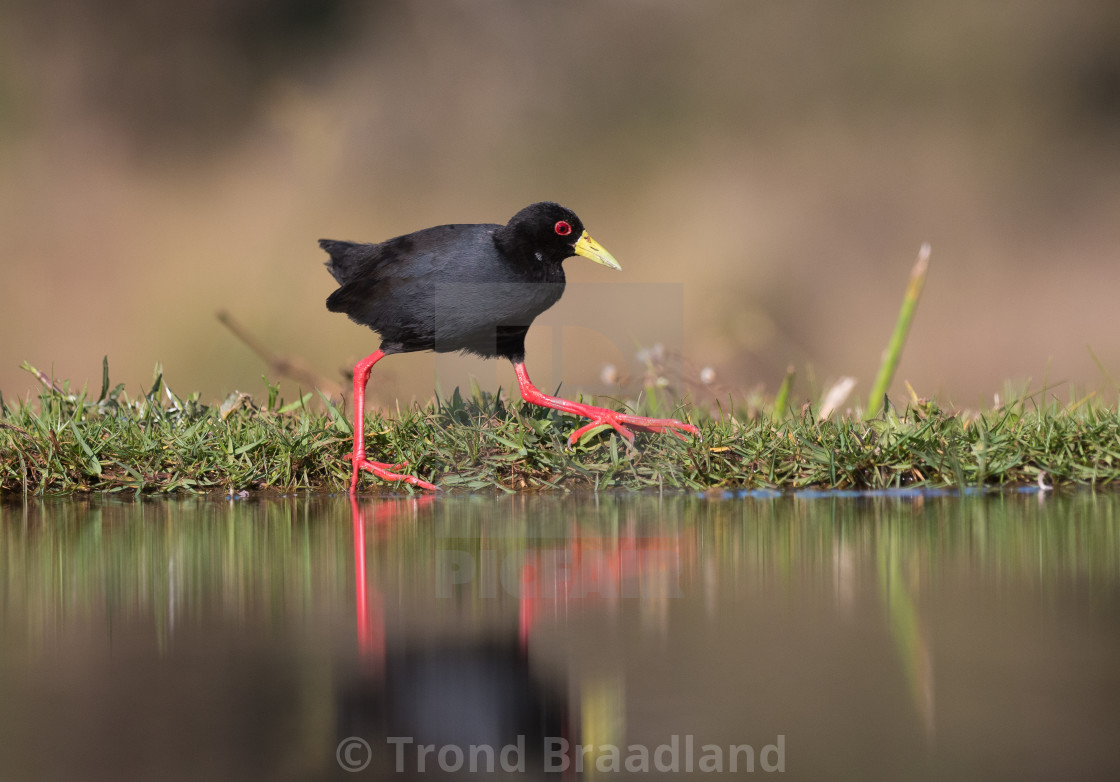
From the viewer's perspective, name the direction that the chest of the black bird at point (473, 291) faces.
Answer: to the viewer's right
